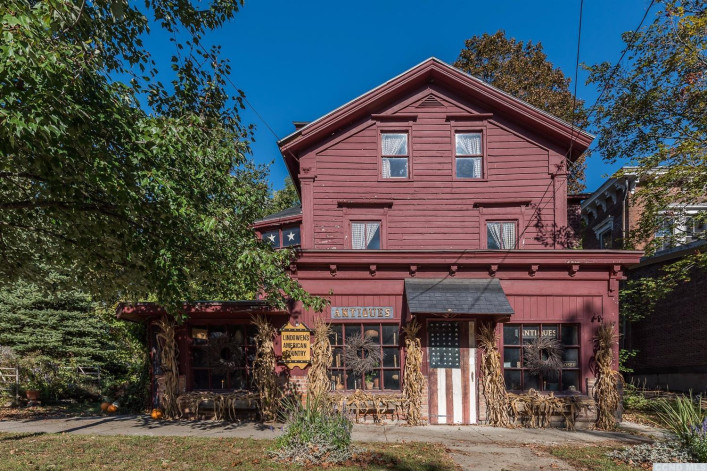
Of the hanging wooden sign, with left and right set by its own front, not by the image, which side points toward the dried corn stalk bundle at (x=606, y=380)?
left

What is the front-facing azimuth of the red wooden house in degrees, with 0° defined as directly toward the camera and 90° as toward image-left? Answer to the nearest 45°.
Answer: approximately 0°

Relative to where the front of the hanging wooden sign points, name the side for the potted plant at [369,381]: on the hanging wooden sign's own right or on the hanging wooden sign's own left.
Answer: on the hanging wooden sign's own left

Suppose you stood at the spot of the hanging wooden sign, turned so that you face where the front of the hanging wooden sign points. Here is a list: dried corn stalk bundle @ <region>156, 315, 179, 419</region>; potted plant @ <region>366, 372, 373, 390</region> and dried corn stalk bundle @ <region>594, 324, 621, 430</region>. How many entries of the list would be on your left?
2

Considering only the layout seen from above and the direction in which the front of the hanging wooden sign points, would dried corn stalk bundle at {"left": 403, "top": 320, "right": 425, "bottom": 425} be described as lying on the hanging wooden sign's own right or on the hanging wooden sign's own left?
on the hanging wooden sign's own left

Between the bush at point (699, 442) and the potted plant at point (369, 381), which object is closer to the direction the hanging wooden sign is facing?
the bush

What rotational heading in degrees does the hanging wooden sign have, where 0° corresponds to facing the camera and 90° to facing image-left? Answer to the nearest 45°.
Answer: approximately 0°
